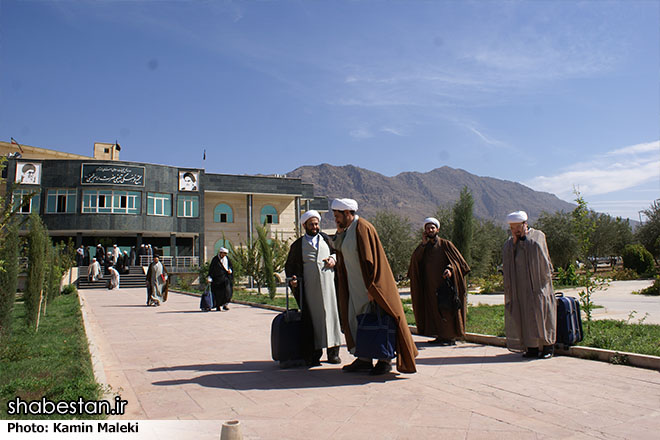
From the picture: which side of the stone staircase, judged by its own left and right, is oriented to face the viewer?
front

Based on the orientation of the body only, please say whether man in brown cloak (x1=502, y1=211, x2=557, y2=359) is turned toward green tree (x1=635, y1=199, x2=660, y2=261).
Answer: no

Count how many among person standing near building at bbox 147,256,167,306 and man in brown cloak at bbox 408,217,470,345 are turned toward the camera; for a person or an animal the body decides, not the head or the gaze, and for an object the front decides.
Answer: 2

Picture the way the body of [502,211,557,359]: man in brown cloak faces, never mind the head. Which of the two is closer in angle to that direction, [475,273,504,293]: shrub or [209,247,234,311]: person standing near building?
the person standing near building

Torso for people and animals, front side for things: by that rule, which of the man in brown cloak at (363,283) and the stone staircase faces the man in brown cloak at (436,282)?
the stone staircase

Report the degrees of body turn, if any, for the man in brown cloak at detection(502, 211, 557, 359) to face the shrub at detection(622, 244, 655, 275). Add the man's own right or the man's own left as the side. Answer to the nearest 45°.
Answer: approximately 135° to the man's own right

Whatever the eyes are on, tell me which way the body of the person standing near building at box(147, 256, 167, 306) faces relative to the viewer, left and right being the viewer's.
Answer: facing the viewer

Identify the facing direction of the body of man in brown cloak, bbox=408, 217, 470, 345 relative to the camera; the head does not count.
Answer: toward the camera

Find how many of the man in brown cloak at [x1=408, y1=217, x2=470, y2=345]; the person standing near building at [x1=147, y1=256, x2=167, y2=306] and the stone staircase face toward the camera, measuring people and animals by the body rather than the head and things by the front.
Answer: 3

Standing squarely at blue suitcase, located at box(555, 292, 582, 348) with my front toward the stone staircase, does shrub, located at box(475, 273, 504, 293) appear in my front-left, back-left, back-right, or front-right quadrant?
front-right

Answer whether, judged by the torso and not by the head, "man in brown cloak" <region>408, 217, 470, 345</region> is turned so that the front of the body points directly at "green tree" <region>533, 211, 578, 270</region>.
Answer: no

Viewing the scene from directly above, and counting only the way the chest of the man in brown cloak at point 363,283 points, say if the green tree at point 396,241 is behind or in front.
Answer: behind

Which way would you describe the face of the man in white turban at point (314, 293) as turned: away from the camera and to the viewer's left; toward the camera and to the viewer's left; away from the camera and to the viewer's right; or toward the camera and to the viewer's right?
toward the camera and to the viewer's right

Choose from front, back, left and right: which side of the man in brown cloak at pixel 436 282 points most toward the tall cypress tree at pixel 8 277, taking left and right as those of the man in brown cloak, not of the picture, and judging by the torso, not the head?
right

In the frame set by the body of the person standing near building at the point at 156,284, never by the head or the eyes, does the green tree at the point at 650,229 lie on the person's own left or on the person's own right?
on the person's own left

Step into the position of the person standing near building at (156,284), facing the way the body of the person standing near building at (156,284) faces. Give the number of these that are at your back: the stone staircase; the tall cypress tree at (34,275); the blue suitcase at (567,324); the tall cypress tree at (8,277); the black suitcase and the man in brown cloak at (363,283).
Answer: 1

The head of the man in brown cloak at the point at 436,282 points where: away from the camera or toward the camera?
toward the camera

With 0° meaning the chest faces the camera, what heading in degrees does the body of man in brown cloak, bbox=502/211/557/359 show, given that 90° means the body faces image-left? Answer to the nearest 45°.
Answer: approximately 45°

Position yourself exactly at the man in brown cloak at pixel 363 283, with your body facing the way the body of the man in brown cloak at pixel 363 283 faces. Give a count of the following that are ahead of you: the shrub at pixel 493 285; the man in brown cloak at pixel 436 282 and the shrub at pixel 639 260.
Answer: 0

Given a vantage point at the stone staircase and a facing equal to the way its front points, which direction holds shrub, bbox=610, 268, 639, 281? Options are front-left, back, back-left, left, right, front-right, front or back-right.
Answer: front-left

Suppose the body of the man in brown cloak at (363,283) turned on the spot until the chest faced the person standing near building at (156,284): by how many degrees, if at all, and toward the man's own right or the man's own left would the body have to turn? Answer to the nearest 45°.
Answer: approximately 90° to the man's own right
